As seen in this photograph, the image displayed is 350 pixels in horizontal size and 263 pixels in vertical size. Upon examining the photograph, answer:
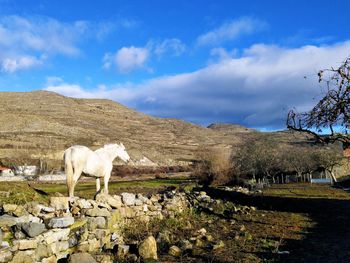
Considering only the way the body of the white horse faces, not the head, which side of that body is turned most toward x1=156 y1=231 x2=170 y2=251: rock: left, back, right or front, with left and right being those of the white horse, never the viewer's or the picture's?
right

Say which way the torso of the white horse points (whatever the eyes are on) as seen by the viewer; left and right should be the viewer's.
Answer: facing away from the viewer and to the right of the viewer

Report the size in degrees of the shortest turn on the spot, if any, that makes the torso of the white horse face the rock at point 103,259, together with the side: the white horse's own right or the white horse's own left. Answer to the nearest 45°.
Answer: approximately 135° to the white horse's own right

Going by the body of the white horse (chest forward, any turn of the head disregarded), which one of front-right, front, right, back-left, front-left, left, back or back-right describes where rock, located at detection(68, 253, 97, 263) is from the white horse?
back-right

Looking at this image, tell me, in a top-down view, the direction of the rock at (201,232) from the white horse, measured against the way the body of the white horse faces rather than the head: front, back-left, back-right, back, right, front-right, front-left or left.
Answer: front-right

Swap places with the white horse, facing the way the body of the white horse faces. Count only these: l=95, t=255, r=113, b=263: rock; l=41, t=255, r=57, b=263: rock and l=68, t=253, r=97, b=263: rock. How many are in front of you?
0

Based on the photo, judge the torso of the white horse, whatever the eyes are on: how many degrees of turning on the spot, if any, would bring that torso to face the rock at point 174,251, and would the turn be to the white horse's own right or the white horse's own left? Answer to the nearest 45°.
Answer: approximately 90° to the white horse's own right

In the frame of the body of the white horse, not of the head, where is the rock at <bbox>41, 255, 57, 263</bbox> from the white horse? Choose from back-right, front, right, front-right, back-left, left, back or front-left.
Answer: back-right

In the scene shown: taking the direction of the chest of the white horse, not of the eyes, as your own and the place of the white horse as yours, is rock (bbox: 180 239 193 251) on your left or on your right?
on your right
